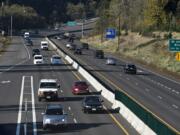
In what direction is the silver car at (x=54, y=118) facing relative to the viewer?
toward the camera
